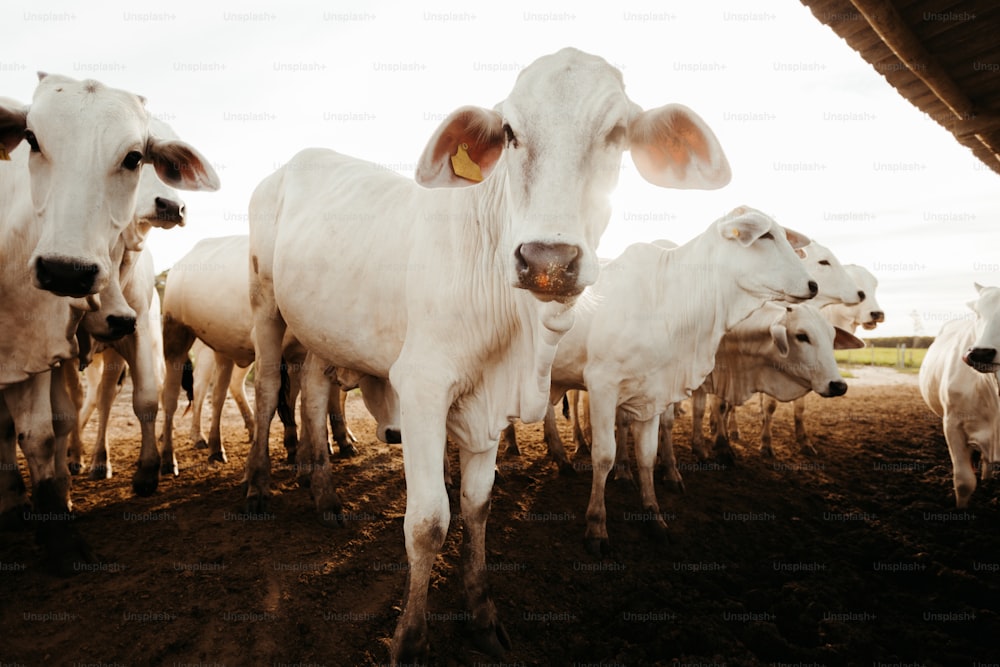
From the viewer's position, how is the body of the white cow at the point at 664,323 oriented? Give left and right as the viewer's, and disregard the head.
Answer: facing the viewer and to the right of the viewer

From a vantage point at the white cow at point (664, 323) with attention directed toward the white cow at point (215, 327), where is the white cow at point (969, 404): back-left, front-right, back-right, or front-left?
back-right

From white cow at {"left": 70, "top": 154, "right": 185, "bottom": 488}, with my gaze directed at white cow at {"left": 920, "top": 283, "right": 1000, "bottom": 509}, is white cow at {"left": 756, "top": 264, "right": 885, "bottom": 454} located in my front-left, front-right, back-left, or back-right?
front-left

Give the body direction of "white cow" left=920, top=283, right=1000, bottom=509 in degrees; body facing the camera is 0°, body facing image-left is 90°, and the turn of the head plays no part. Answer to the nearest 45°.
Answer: approximately 315°

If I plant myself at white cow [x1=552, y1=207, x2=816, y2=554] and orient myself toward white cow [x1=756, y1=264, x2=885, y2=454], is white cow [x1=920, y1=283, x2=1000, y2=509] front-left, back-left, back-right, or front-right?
front-right

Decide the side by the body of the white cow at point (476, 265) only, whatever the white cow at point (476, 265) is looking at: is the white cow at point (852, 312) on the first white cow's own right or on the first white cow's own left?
on the first white cow's own left

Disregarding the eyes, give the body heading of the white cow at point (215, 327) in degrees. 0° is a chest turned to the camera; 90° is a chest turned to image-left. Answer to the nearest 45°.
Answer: approximately 270°

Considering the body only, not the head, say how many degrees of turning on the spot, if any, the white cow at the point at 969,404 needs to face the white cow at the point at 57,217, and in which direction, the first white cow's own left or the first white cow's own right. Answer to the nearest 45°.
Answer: approximately 90° to the first white cow's own right

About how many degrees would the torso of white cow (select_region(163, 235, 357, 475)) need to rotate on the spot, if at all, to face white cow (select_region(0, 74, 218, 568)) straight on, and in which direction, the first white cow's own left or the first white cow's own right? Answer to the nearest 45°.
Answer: approximately 90° to the first white cow's own right

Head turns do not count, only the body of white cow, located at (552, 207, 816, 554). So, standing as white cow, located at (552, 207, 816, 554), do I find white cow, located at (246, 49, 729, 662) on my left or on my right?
on my right

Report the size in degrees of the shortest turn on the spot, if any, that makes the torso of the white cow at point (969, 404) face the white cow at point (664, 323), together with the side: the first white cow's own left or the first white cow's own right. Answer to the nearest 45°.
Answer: approximately 90° to the first white cow's own right

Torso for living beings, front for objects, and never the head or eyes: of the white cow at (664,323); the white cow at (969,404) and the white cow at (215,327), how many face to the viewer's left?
0
